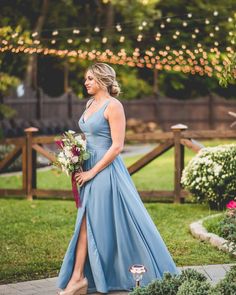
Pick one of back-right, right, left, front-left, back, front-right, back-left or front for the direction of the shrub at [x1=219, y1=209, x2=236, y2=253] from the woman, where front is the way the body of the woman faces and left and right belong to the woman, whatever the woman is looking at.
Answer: back-right

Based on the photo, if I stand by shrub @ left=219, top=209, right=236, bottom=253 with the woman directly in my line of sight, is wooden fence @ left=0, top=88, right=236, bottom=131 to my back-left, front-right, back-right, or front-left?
back-right

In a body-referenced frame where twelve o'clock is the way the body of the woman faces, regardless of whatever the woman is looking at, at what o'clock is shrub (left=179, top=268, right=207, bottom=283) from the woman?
The shrub is roughly at 8 o'clock from the woman.

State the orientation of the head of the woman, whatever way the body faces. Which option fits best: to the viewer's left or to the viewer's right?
to the viewer's left

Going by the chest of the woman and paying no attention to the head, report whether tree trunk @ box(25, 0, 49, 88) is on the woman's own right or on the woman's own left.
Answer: on the woman's own right

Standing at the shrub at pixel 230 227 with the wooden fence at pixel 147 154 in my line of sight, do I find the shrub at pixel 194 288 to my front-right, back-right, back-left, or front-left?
back-left
